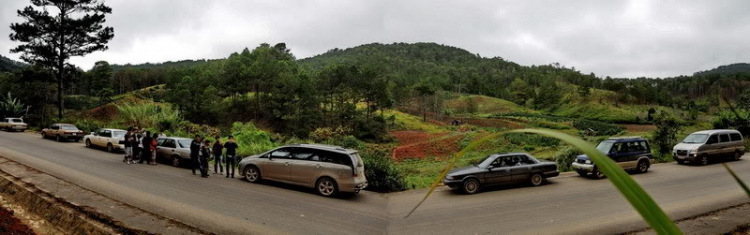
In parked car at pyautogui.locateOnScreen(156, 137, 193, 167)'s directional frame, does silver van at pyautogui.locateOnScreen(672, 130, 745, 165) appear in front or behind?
behind

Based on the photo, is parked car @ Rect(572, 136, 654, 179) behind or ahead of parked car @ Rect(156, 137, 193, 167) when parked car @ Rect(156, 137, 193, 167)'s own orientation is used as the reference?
behind

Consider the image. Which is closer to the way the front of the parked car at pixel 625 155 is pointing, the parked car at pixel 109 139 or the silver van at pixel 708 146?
the parked car

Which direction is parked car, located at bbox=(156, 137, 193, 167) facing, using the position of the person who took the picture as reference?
facing away from the viewer and to the left of the viewer

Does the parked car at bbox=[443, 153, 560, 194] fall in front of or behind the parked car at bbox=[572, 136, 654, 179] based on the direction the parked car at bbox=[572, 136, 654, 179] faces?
in front

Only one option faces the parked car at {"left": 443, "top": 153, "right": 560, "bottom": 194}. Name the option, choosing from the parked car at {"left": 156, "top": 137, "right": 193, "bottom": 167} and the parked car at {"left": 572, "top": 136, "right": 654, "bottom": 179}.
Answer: the parked car at {"left": 572, "top": 136, "right": 654, "bottom": 179}

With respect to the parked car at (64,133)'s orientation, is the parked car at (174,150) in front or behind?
behind

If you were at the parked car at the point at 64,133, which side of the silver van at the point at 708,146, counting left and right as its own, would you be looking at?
front

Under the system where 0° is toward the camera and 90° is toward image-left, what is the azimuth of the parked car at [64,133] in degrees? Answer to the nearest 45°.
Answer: approximately 135°

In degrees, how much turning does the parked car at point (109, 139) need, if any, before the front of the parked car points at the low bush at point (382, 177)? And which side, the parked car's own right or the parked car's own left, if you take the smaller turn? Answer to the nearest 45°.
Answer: approximately 180°

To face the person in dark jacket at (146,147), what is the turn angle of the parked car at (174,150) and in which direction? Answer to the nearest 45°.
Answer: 0° — it already faces them

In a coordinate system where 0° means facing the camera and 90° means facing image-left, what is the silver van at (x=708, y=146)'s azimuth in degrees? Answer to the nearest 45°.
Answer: approximately 45°

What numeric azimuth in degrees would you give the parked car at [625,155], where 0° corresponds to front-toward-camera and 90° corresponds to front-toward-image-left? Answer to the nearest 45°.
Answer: approximately 45°
